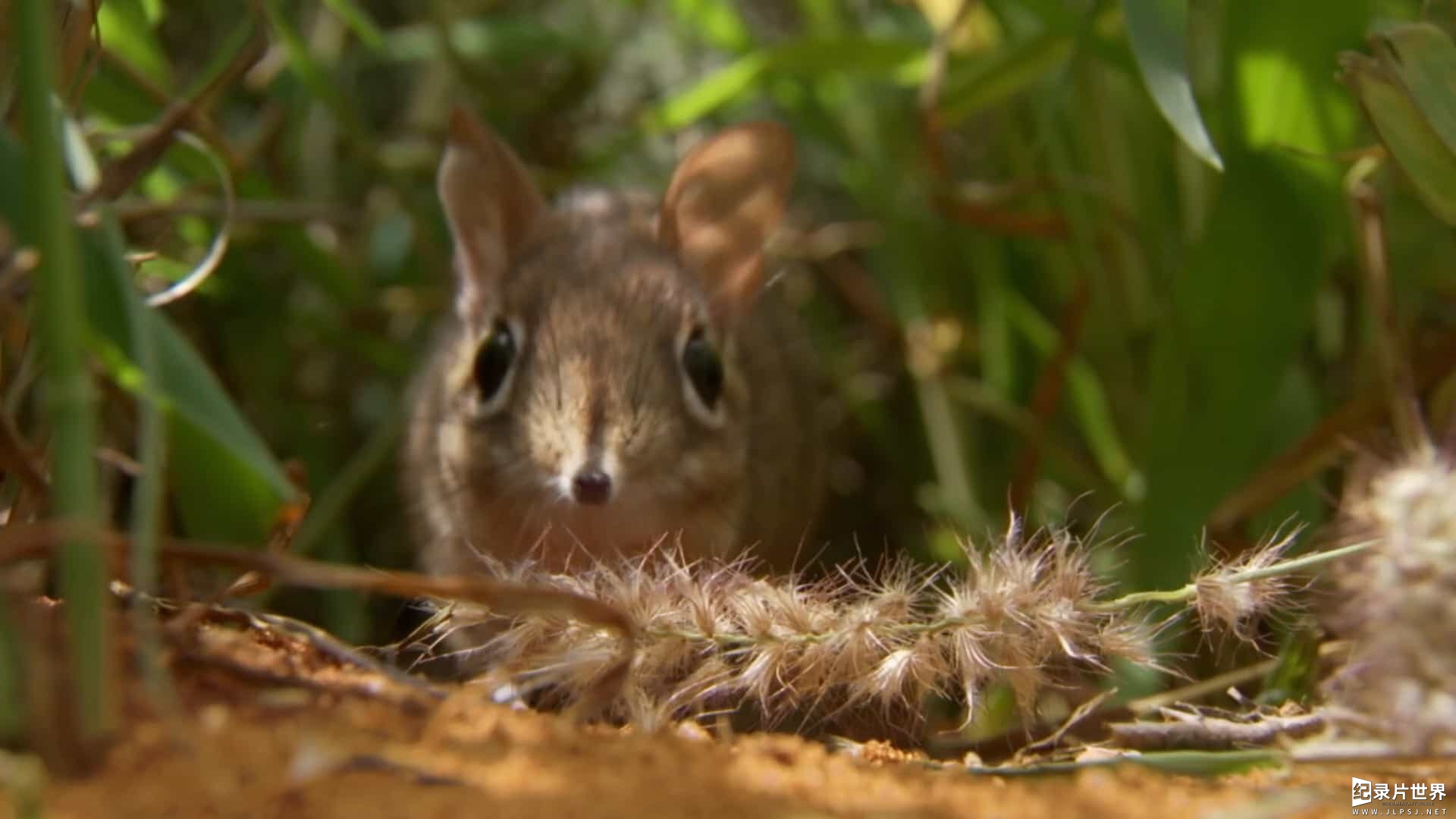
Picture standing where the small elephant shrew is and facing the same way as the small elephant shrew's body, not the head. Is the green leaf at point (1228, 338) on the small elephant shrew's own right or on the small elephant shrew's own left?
on the small elephant shrew's own left

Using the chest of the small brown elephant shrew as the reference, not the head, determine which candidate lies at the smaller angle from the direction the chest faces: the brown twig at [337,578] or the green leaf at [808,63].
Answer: the brown twig

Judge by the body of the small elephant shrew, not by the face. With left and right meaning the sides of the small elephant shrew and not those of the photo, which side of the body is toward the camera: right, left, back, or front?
front

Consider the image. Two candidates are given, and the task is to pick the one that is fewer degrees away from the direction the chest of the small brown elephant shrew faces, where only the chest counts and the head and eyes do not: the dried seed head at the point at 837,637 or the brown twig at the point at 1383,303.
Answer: the dried seed head

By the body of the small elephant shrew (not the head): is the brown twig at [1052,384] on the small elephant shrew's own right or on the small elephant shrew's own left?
on the small elephant shrew's own left

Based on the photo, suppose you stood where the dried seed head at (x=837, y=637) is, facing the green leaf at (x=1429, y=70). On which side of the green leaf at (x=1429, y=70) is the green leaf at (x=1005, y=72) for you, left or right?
left

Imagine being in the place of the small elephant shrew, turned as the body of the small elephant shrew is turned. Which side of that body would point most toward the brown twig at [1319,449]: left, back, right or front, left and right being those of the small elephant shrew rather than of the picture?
left

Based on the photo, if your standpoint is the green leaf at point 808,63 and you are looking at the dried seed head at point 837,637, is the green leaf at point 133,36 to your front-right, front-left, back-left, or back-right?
front-right

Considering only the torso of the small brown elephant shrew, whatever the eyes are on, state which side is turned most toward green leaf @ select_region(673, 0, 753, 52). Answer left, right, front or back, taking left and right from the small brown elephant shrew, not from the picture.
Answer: back

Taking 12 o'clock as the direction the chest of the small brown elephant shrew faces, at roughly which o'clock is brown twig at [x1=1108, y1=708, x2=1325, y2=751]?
The brown twig is roughly at 11 o'clock from the small brown elephant shrew.

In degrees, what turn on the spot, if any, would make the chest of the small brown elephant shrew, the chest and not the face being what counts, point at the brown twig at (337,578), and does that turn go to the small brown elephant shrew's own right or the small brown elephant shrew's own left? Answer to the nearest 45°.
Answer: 0° — it already faces it
